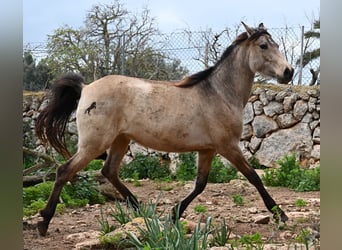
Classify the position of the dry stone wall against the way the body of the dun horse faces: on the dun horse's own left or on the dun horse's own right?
on the dun horse's own left

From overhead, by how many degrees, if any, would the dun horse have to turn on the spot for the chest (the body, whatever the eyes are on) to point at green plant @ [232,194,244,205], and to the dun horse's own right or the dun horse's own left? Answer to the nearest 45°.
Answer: approximately 45° to the dun horse's own left

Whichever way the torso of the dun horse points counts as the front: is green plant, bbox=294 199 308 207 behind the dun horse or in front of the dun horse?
in front

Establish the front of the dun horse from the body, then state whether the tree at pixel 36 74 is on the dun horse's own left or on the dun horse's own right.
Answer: on the dun horse's own left

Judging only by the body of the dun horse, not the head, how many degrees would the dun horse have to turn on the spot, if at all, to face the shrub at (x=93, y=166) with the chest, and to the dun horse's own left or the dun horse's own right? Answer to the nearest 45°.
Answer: approximately 135° to the dun horse's own left

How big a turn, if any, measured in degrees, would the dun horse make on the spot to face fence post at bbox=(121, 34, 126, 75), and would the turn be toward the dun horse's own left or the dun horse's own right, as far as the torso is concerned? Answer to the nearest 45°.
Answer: approximately 90° to the dun horse's own left

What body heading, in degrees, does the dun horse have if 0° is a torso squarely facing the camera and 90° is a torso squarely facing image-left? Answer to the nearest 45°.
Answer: approximately 270°

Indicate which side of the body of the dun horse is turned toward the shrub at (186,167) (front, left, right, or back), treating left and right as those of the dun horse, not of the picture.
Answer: left

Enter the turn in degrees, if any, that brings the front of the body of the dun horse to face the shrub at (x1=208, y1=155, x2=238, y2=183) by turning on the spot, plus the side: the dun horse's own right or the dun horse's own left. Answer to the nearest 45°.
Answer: approximately 45° to the dun horse's own left

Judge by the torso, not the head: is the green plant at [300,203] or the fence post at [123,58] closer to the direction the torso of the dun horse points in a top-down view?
the green plant

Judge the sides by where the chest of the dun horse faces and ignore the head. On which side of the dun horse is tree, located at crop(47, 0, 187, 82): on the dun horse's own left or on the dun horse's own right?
on the dun horse's own left
